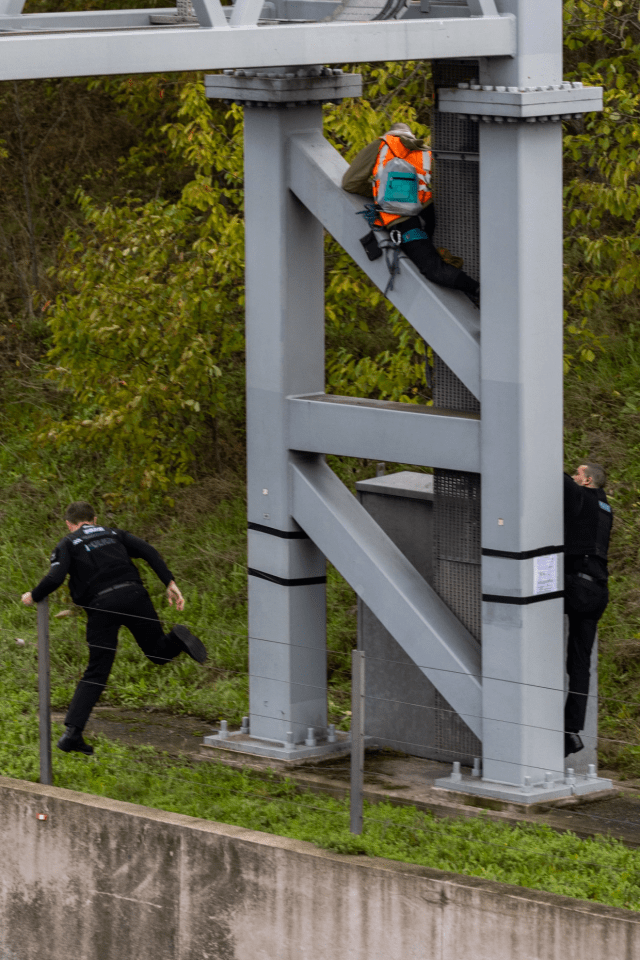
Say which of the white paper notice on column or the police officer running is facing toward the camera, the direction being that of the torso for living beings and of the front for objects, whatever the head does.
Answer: the white paper notice on column

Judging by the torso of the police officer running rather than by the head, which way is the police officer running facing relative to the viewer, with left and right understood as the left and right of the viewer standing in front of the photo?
facing away from the viewer and to the left of the viewer

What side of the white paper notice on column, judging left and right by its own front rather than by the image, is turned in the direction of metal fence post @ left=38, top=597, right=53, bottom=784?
right

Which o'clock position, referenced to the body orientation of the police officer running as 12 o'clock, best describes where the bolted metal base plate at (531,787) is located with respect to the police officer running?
The bolted metal base plate is roughly at 5 o'clock from the police officer running.

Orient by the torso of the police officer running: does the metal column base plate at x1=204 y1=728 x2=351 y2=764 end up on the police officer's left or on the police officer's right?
on the police officer's right

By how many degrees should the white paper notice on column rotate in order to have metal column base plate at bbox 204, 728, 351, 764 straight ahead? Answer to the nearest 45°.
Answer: approximately 135° to its right

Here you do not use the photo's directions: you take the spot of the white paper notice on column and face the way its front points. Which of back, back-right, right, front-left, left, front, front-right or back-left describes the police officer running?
right

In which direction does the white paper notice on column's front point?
toward the camera

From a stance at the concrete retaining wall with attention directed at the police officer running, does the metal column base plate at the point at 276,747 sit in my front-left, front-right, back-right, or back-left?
front-right

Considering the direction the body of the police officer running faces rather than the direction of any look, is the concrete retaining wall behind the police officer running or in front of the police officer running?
behind

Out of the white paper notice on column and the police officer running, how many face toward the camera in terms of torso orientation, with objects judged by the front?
1
